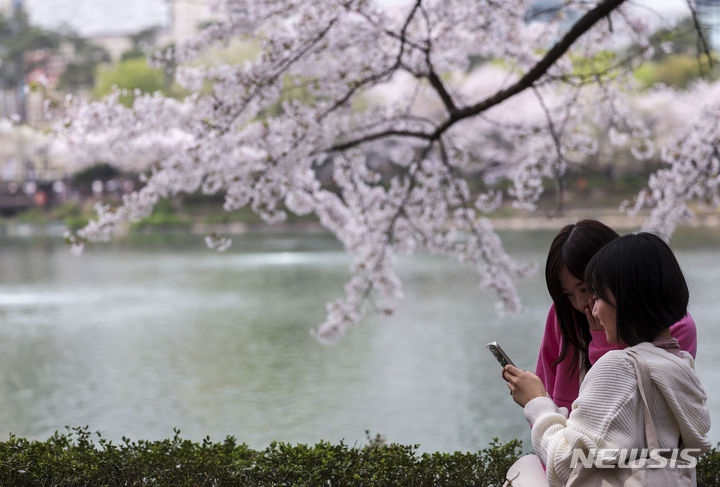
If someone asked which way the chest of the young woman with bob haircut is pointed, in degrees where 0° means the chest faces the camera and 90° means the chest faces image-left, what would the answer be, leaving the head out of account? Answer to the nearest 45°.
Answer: approximately 135°

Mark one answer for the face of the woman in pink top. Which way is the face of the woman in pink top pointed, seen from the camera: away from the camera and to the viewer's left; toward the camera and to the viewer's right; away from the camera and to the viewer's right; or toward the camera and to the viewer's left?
toward the camera and to the viewer's left

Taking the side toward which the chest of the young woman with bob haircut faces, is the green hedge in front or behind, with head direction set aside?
in front

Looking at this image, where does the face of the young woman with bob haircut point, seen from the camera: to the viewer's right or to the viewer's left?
to the viewer's left
